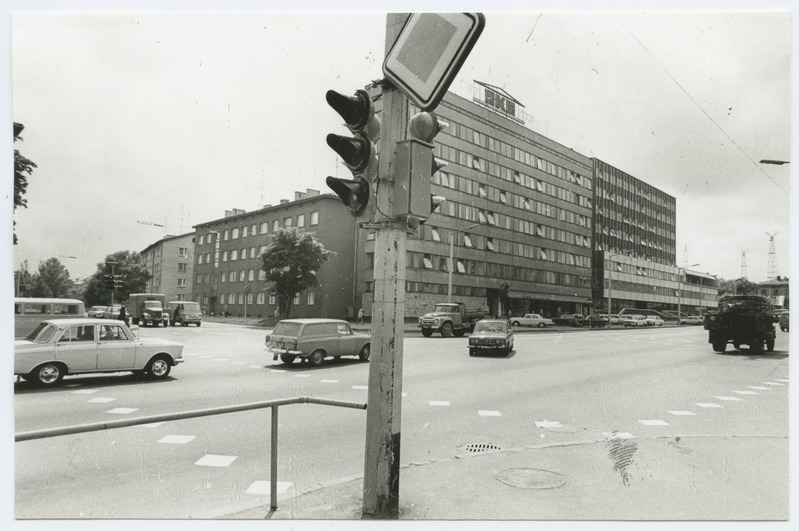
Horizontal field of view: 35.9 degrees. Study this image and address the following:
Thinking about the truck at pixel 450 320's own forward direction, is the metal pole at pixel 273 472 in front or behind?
in front

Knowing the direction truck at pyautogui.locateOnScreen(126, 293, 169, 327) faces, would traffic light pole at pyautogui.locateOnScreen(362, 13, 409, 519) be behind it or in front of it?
in front

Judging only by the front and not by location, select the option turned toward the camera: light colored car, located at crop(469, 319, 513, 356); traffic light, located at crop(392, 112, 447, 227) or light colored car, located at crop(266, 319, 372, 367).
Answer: light colored car, located at crop(469, 319, 513, 356)

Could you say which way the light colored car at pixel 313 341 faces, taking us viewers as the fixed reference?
facing away from the viewer and to the right of the viewer

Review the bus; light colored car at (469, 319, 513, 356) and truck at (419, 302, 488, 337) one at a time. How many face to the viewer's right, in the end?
1

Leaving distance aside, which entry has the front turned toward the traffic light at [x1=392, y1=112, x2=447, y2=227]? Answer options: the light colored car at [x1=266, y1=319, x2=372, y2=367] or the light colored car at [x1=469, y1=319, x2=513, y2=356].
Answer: the light colored car at [x1=469, y1=319, x2=513, y2=356]

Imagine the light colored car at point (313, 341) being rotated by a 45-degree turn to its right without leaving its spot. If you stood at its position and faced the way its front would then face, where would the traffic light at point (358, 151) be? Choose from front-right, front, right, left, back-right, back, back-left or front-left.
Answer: right

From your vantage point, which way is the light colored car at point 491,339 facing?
toward the camera

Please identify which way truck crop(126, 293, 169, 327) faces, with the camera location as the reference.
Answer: facing the viewer and to the right of the viewer

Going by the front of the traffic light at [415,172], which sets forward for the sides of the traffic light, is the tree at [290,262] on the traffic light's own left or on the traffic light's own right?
on the traffic light's own left

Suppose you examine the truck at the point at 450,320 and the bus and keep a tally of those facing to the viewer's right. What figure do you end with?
1

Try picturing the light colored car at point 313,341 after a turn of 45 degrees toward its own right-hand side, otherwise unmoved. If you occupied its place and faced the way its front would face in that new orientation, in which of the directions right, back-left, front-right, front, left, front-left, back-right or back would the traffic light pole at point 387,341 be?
right

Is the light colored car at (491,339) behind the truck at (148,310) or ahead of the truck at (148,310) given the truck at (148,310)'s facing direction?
ahead

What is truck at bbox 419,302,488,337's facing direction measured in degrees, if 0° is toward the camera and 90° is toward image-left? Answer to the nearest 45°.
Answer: approximately 45°
